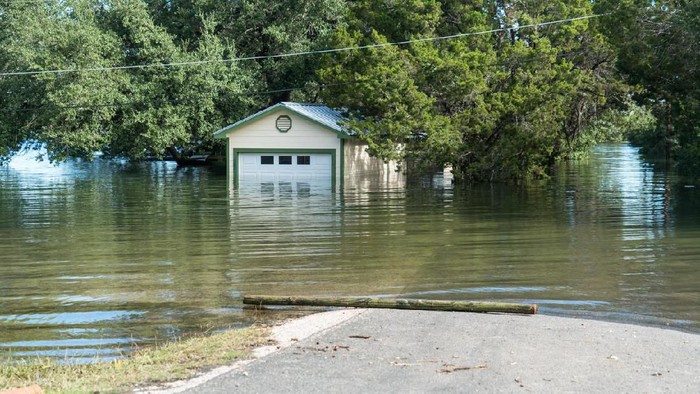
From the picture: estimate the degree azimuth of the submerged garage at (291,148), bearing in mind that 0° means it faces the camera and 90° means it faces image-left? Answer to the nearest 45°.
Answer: approximately 45°

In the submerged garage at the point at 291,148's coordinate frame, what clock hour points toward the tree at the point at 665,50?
The tree is roughly at 9 o'clock from the submerged garage.

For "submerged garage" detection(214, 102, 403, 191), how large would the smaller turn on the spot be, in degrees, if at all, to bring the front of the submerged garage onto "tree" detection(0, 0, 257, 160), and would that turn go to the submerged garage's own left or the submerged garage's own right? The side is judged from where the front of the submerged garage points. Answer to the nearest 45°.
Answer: approximately 90° to the submerged garage's own right
